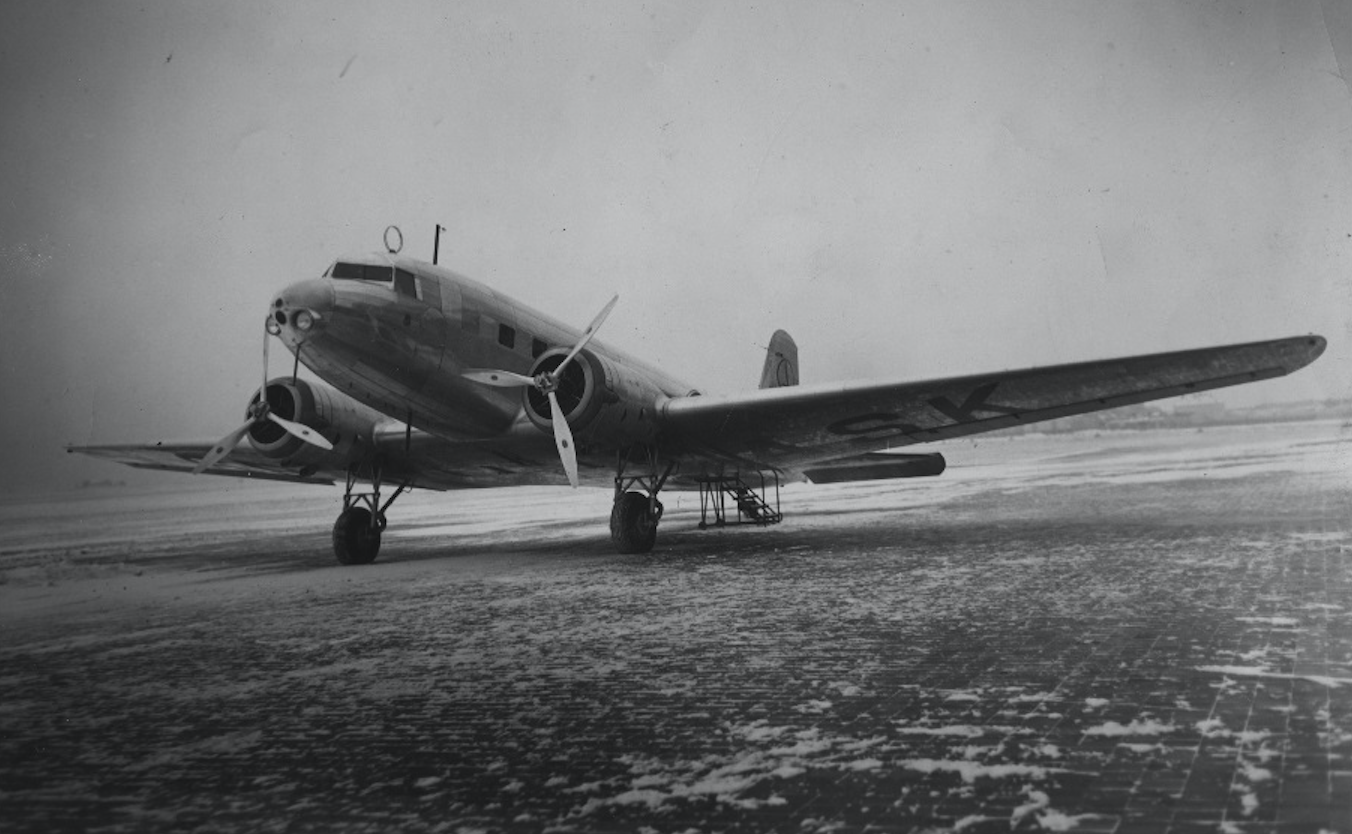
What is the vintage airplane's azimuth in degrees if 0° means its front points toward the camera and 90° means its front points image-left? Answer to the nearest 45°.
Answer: approximately 45°
